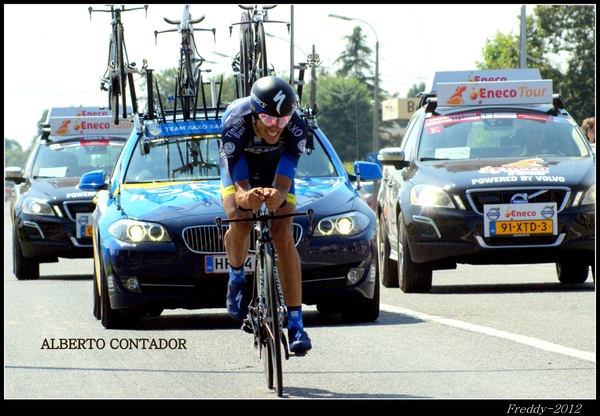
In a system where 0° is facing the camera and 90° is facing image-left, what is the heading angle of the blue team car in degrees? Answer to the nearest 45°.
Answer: approximately 0°

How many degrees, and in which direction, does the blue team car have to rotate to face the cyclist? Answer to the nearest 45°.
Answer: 0° — it already faces them

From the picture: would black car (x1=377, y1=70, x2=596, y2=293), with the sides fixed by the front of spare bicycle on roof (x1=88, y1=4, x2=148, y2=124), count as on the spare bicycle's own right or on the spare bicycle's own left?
on the spare bicycle's own left

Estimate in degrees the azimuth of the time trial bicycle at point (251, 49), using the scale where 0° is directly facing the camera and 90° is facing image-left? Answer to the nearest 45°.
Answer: approximately 0°

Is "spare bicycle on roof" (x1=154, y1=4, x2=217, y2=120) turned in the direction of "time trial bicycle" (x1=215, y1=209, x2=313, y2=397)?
yes

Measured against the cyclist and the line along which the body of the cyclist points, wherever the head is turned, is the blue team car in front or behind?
behind

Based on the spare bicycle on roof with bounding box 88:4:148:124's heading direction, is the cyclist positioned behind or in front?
in front
